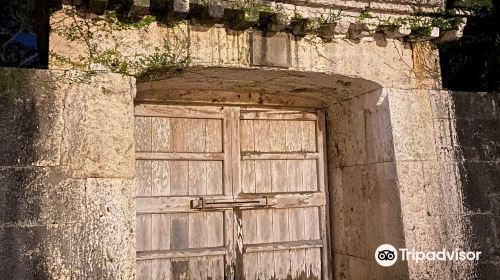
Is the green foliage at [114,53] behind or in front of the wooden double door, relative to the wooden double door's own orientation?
in front

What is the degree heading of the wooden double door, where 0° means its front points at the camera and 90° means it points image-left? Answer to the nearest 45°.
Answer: approximately 0°

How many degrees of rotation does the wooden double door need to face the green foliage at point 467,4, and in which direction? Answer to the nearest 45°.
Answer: approximately 90° to its left
